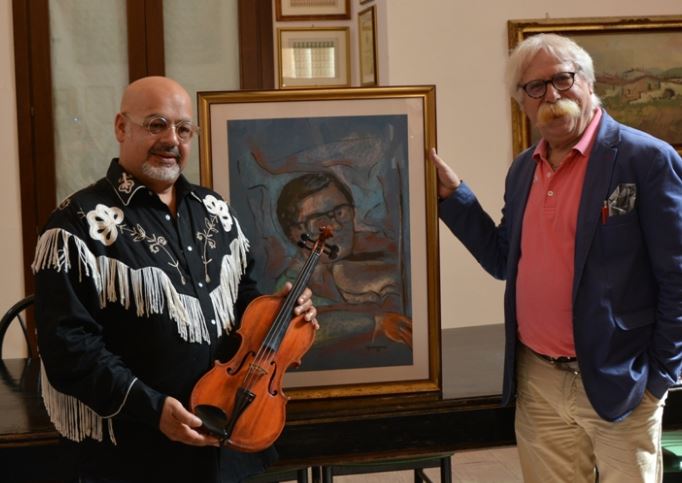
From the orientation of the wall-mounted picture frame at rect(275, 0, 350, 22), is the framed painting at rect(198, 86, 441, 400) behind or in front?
in front

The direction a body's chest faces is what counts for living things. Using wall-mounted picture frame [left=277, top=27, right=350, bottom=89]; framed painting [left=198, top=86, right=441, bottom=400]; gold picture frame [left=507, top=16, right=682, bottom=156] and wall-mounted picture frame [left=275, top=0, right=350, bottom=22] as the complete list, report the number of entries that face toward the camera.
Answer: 4

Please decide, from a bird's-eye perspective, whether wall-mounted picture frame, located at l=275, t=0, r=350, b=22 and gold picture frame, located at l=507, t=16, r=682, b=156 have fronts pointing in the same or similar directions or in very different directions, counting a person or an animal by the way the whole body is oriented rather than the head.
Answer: same or similar directions

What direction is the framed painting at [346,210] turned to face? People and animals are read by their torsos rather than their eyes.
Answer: toward the camera

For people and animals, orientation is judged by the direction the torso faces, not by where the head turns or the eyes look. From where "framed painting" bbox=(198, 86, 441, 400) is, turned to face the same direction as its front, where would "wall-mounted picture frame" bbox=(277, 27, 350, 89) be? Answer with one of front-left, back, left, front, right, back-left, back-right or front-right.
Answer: back

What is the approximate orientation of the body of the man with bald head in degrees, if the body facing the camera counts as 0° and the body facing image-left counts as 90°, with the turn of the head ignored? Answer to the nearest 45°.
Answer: approximately 315°

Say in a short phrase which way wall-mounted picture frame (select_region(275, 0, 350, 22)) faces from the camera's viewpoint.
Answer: facing the viewer

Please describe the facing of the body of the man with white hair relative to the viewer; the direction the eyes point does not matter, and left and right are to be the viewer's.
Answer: facing the viewer and to the left of the viewer

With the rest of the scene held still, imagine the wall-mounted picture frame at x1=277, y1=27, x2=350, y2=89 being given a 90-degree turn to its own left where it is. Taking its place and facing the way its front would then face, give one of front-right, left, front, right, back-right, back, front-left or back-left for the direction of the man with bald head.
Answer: right

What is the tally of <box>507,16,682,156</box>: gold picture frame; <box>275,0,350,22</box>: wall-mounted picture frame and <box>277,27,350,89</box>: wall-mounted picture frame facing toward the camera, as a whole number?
3

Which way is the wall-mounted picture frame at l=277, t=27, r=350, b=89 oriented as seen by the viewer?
toward the camera

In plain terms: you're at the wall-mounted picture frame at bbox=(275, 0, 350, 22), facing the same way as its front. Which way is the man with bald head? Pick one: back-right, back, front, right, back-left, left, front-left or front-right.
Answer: front

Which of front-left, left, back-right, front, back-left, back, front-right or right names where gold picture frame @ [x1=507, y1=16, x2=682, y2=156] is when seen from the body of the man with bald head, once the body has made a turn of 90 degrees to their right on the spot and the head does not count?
back

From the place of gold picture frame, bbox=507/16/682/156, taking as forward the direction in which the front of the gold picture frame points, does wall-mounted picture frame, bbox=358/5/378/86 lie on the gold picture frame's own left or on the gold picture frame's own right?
on the gold picture frame's own right

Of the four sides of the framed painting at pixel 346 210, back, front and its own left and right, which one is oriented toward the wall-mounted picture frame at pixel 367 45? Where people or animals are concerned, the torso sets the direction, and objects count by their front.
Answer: back

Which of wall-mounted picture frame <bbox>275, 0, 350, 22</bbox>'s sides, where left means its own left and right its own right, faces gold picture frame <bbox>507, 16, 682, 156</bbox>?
left
